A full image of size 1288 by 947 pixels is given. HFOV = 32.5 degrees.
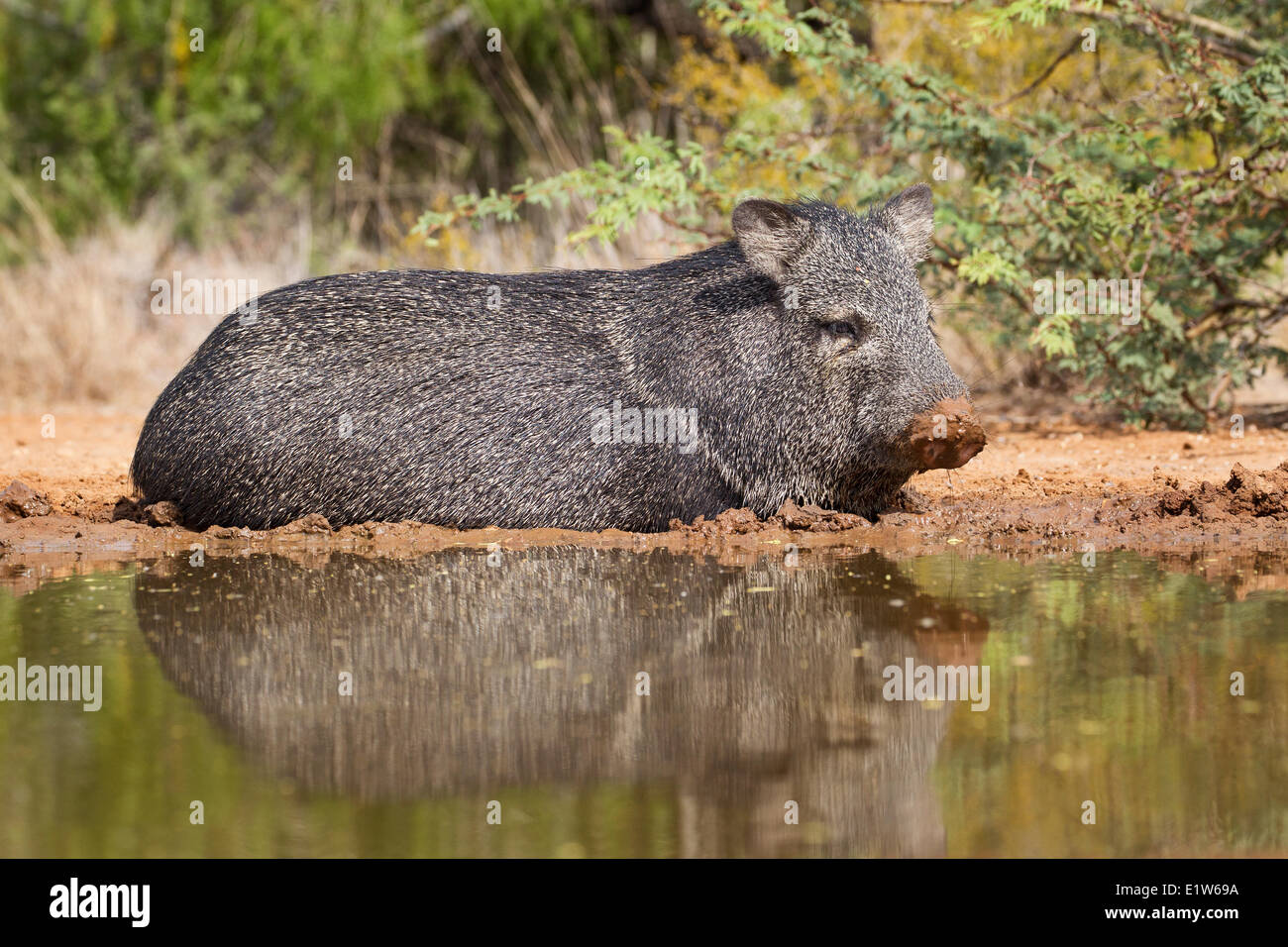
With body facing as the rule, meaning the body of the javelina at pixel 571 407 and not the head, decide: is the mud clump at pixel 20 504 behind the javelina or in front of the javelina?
behind

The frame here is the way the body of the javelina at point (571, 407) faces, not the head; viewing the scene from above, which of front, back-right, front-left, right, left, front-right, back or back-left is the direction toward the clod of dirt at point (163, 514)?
back

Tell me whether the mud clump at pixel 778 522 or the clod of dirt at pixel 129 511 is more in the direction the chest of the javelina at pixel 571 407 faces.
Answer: the mud clump

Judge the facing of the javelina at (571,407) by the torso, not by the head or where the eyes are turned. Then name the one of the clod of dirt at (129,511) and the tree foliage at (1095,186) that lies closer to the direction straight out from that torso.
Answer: the tree foliage

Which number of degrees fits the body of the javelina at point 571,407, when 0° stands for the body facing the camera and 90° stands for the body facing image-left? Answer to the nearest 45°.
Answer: approximately 270°

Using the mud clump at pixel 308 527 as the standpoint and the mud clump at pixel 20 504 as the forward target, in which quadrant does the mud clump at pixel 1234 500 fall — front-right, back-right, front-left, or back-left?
back-right

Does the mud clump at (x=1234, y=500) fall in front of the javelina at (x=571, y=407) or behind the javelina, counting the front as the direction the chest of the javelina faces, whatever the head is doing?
in front

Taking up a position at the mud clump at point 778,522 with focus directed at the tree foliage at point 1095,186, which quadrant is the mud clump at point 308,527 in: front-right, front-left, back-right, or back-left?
back-left

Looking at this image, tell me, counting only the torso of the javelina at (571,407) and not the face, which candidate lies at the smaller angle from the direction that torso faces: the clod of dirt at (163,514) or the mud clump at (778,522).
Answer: the mud clump

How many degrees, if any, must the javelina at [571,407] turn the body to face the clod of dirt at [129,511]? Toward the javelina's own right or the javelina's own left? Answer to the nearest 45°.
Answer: approximately 180°

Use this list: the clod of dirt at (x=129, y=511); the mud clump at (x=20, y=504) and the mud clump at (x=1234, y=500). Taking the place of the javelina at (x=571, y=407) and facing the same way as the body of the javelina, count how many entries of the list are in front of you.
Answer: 1

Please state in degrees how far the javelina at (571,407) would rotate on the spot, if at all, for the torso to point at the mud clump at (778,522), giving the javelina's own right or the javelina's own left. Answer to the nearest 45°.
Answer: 0° — it already faces it
